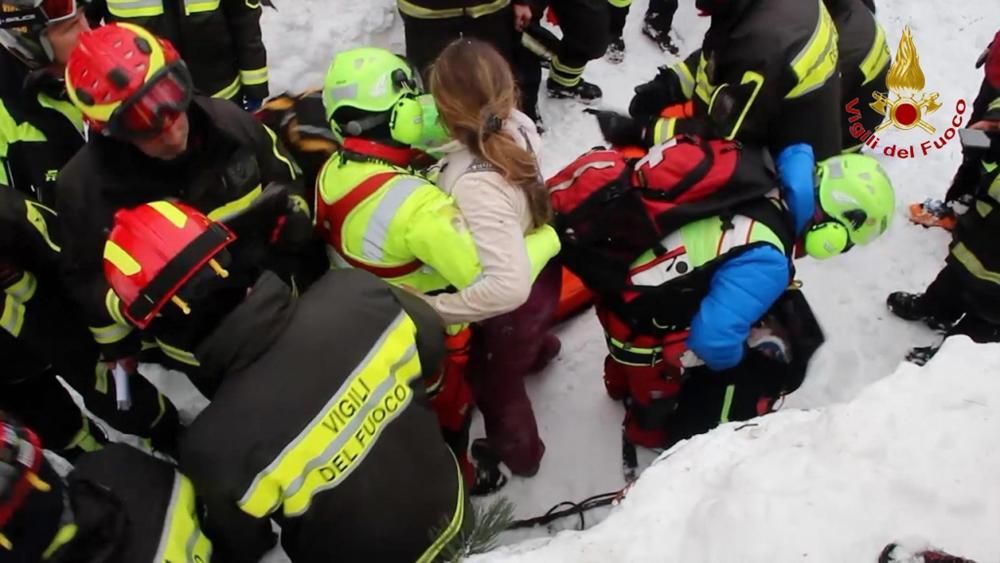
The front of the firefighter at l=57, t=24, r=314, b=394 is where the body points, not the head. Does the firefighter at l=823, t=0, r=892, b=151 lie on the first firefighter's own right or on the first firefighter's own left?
on the first firefighter's own left

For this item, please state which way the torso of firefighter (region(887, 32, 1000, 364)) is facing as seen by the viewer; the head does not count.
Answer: to the viewer's left

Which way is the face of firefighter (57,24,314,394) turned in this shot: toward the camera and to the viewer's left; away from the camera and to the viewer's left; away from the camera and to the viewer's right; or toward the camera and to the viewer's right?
toward the camera and to the viewer's right

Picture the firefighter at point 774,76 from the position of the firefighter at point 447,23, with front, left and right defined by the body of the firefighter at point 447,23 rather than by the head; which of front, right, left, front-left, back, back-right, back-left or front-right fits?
front-left

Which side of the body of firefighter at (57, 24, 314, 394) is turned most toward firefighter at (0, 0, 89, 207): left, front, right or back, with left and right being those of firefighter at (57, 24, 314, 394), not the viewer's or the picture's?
back

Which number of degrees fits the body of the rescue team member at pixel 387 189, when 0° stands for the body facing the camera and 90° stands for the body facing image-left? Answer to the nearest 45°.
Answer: approximately 225°

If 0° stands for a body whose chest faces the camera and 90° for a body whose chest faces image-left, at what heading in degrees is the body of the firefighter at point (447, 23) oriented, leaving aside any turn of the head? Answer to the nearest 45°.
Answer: approximately 0°

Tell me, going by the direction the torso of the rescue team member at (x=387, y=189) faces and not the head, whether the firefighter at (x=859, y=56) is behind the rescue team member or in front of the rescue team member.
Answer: in front

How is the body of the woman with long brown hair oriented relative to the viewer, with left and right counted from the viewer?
facing away from the viewer and to the left of the viewer

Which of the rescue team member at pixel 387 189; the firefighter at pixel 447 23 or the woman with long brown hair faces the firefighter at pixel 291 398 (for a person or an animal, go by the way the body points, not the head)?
the firefighter at pixel 447 23

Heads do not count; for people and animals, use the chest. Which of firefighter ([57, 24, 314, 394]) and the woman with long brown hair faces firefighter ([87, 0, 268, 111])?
the woman with long brown hair

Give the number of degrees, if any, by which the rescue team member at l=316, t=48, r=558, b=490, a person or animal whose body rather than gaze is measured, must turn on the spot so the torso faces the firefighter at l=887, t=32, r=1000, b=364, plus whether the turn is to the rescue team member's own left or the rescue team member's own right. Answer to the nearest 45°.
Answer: approximately 45° to the rescue team member's own right
